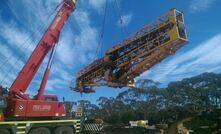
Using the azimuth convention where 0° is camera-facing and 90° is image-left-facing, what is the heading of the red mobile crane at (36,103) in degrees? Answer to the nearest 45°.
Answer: approximately 270°
